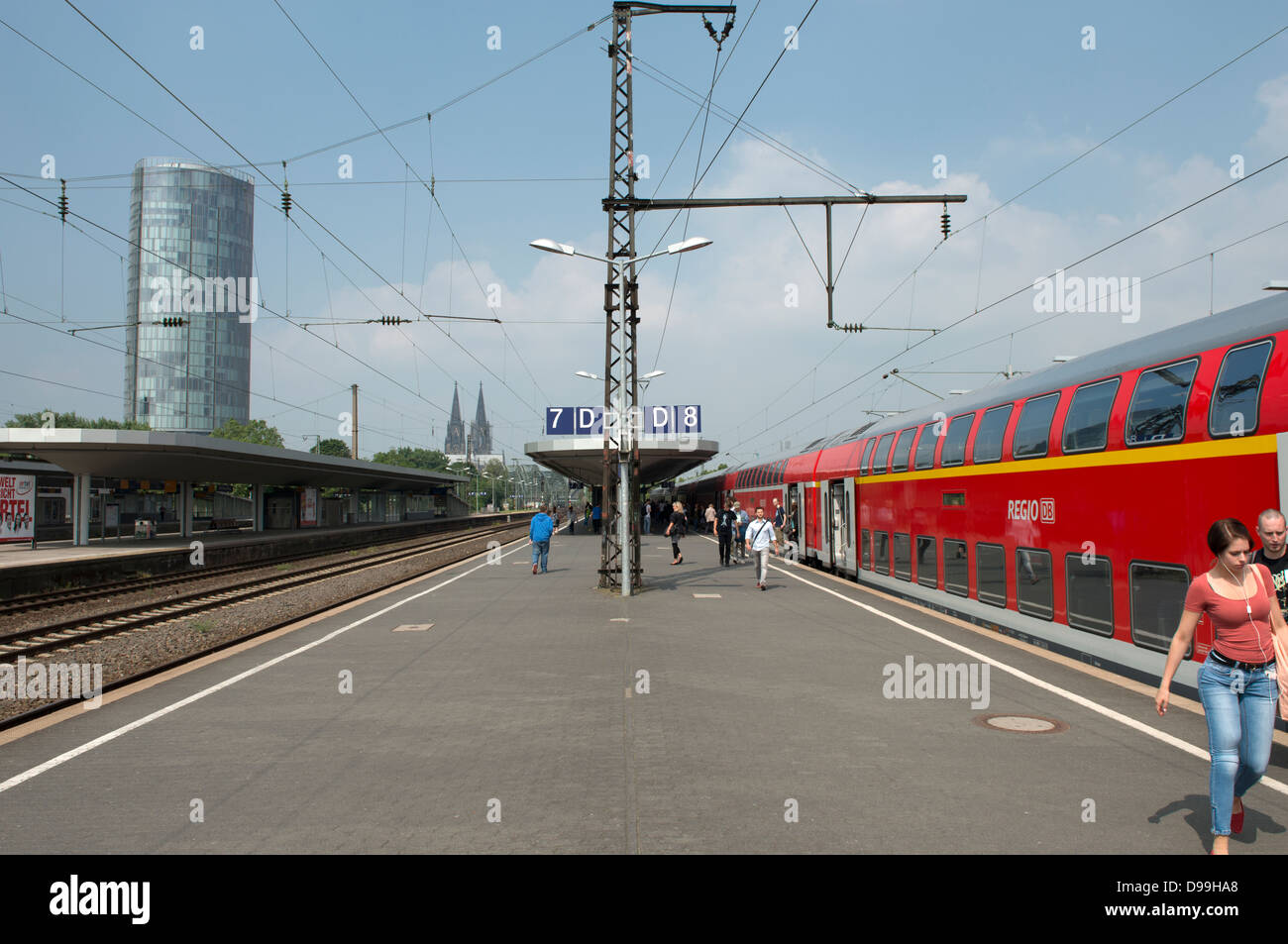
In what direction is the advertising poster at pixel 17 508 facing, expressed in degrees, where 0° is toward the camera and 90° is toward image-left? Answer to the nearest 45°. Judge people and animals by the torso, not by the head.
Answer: approximately 315°

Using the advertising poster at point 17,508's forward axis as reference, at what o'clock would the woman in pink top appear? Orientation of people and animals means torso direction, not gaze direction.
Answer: The woman in pink top is roughly at 1 o'clock from the advertising poster.

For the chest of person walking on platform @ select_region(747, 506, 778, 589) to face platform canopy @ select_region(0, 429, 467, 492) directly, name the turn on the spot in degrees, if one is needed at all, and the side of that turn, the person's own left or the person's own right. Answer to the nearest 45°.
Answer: approximately 135° to the person's own right

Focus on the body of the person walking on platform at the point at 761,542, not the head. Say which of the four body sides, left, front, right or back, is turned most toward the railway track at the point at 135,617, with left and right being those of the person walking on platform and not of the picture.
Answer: right

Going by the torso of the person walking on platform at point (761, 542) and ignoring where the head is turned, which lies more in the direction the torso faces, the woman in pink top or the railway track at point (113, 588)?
the woman in pink top

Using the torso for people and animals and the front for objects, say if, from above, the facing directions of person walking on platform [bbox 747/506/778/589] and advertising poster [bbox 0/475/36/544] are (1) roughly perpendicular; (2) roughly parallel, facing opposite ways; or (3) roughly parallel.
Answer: roughly perpendicular

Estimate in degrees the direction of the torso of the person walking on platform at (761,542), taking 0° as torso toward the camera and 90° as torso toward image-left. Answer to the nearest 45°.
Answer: approximately 0°
